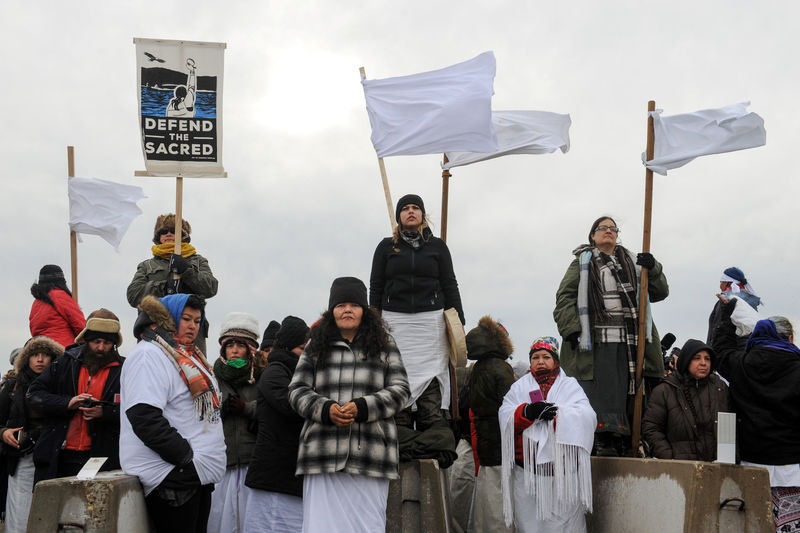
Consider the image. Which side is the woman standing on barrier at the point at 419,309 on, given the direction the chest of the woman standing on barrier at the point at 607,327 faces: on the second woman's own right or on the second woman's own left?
on the second woman's own right

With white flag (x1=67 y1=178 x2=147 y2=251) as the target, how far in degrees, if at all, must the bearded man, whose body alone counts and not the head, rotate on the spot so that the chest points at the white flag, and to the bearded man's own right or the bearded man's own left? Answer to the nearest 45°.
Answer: approximately 180°

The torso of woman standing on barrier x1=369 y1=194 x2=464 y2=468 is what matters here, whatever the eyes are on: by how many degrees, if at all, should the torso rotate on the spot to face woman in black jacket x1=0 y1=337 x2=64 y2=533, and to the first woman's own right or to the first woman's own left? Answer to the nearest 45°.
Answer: approximately 90° to the first woman's own right

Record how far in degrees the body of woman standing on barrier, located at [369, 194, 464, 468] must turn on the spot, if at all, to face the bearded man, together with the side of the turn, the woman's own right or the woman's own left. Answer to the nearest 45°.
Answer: approximately 90° to the woman's own right

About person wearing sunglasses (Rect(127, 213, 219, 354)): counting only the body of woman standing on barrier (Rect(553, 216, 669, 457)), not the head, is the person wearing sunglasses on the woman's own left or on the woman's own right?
on the woman's own right

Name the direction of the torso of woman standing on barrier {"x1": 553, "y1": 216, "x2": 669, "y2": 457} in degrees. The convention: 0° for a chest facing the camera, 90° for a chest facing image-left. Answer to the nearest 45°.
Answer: approximately 0°

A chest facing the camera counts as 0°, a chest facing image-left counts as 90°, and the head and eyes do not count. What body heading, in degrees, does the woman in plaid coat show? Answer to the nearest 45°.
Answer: approximately 0°
